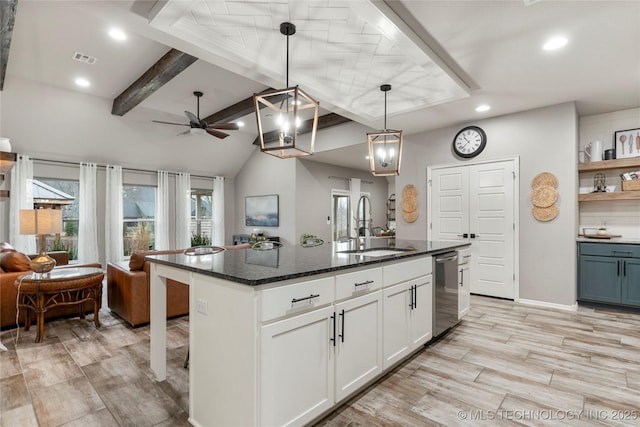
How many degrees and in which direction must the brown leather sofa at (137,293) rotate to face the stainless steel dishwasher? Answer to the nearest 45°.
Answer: approximately 180°

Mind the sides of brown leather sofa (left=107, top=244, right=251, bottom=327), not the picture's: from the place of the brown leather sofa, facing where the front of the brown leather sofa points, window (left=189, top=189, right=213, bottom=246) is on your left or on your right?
on your right

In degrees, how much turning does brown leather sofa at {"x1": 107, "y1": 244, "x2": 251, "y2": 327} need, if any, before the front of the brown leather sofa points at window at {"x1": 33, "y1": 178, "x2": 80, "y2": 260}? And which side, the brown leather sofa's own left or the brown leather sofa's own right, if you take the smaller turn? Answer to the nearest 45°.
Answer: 0° — it already faces it

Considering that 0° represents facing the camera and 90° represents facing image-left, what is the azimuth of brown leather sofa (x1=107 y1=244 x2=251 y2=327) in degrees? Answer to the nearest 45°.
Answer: approximately 135°

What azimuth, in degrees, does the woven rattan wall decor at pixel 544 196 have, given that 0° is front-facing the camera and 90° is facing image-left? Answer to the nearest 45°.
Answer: approximately 0°

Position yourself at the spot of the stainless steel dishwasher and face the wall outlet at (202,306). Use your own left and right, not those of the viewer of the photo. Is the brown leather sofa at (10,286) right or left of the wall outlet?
right

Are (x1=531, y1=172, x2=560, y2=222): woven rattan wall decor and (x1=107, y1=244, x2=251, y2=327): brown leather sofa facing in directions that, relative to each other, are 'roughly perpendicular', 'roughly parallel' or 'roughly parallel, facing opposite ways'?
roughly perpendicular

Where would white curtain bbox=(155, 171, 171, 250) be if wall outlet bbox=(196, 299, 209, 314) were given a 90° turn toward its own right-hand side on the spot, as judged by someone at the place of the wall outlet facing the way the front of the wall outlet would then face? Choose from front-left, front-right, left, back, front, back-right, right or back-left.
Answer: front-right
